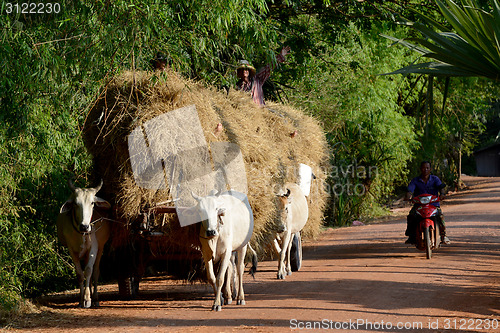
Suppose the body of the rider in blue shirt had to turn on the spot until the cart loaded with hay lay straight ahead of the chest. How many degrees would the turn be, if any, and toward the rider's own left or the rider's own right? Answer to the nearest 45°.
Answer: approximately 45° to the rider's own right

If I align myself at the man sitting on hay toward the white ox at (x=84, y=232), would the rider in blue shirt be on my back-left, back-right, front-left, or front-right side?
back-left

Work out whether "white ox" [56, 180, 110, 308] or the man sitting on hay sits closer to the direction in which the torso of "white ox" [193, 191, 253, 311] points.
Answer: the white ox

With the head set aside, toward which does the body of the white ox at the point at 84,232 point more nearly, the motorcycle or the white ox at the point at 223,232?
the white ox

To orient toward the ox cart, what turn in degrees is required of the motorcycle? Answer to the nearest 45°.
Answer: approximately 45° to its right

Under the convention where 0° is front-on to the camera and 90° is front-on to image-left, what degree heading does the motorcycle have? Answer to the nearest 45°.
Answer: approximately 0°

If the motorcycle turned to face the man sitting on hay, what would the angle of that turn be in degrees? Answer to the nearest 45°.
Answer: approximately 90° to its right

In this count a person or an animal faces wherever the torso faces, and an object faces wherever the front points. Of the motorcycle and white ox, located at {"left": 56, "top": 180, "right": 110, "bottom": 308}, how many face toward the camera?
2

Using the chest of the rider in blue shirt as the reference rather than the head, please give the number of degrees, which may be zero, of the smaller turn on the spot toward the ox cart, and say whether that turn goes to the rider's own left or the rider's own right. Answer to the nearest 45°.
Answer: approximately 45° to the rider's own right
